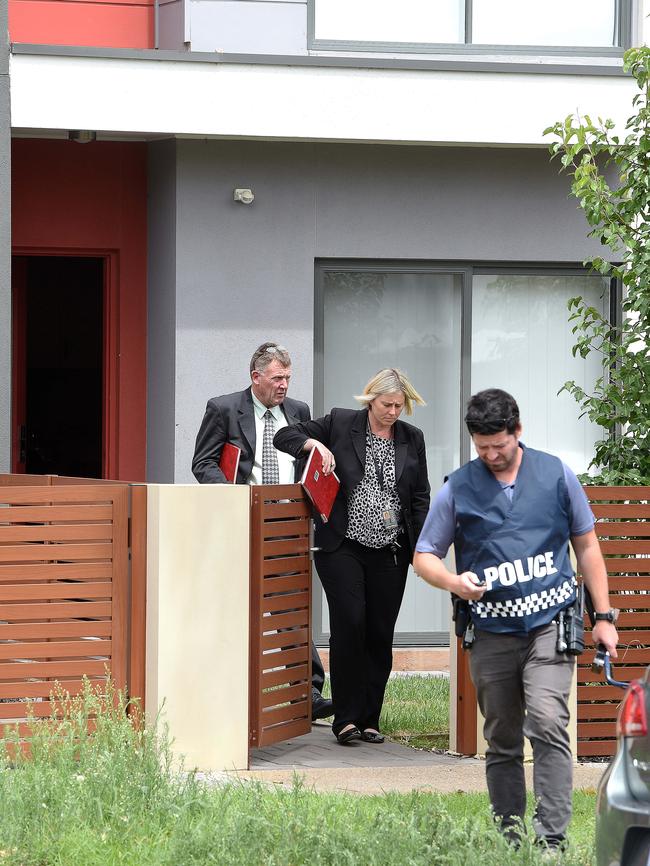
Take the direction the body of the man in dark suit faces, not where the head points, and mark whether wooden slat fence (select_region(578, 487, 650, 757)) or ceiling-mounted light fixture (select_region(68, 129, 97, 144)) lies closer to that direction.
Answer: the wooden slat fence

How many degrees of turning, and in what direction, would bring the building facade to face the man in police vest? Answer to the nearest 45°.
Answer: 0° — it already faces them

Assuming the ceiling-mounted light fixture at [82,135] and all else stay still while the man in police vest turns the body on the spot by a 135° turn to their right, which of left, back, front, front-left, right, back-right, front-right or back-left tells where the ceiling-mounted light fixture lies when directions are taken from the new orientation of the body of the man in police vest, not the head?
front

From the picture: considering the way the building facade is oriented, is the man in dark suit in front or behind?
in front

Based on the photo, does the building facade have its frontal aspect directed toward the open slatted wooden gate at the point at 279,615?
yes

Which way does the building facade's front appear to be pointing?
toward the camera

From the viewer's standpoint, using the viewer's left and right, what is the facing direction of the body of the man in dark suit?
facing the viewer and to the right of the viewer

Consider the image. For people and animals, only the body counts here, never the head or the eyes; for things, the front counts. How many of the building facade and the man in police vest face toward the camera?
2

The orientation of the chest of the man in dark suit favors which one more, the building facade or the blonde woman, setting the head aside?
the blonde woman

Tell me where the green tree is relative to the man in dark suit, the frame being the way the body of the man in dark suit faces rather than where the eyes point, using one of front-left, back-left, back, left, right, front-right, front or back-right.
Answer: front-left

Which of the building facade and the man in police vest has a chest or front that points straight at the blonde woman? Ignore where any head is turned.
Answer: the building facade

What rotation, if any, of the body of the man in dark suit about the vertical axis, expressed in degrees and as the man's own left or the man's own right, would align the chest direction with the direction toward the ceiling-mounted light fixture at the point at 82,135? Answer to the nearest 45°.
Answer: approximately 180°

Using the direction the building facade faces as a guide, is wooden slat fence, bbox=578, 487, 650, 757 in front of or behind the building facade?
in front

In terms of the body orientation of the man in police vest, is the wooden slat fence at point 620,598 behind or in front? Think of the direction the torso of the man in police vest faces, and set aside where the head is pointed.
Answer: behind

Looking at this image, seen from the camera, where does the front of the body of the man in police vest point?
toward the camera

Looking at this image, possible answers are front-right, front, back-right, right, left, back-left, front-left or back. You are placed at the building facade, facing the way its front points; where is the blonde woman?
front
